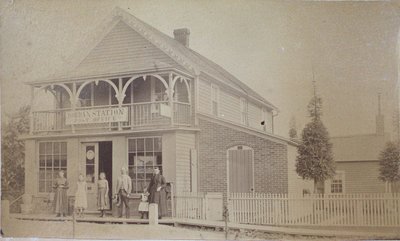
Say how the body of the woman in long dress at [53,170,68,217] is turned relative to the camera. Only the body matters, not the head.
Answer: toward the camera

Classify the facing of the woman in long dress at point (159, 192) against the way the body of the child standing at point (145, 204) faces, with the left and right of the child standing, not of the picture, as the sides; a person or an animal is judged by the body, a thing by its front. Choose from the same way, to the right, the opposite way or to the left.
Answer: the same way

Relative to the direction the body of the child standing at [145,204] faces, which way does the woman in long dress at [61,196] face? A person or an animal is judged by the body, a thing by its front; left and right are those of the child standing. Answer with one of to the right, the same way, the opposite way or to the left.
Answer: the same way

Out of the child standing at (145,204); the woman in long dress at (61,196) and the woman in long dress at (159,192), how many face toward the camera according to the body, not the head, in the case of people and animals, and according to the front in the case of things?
3

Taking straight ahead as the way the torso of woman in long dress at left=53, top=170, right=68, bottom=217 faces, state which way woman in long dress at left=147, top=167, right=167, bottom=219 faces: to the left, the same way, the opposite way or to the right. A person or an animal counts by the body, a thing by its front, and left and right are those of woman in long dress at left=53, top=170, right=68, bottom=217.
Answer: the same way

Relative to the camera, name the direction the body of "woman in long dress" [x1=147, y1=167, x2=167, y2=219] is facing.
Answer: toward the camera

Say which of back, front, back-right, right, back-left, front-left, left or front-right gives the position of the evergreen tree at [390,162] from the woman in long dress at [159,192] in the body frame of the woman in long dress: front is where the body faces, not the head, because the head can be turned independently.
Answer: left

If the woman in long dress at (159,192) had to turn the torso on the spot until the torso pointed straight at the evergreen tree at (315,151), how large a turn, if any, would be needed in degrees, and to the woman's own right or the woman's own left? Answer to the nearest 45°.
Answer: approximately 90° to the woman's own left

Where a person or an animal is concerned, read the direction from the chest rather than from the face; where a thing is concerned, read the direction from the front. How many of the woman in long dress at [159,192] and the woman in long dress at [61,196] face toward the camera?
2

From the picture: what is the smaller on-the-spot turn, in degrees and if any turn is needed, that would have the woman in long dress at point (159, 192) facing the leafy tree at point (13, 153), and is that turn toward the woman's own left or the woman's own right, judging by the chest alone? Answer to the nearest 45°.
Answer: approximately 90° to the woman's own right

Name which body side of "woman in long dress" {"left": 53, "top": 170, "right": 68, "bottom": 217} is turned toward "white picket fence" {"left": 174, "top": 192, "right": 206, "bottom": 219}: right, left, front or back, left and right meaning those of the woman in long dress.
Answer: left
